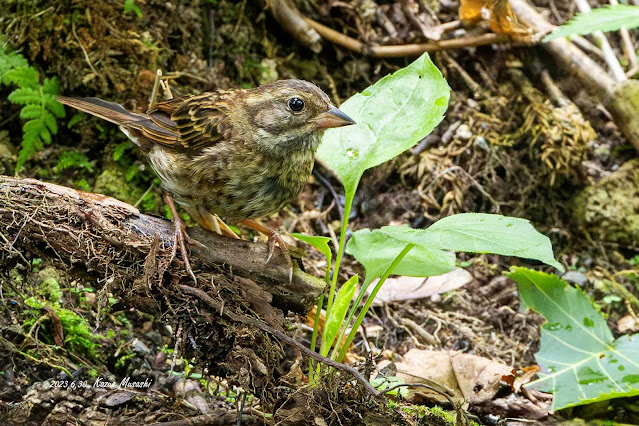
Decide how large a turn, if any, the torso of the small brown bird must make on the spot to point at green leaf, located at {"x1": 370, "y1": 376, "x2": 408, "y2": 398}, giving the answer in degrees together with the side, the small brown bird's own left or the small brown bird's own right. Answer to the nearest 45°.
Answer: approximately 45° to the small brown bird's own right

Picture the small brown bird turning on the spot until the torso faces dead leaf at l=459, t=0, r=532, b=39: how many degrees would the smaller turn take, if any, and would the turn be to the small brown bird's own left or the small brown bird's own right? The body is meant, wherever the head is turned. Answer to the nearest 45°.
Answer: approximately 45° to the small brown bird's own left

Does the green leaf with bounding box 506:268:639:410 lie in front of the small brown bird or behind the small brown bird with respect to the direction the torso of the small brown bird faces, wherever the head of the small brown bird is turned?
in front

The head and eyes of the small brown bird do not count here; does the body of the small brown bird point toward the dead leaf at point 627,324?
yes

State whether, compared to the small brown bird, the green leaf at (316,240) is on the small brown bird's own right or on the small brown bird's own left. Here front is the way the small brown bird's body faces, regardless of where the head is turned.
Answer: on the small brown bird's own right

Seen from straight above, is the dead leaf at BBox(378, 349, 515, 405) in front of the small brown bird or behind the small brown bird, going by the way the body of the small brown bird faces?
in front

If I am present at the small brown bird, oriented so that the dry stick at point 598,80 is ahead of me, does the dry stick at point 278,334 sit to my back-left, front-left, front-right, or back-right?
back-right

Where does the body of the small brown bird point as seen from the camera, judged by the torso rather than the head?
to the viewer's right

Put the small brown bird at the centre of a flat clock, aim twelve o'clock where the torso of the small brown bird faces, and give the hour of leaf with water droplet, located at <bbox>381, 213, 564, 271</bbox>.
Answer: The leaf with water droplet is roughly at 12 o'clock from the small brown bird.

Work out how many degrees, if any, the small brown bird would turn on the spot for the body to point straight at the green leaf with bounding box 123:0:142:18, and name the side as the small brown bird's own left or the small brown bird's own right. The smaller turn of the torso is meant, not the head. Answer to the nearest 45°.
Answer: approximately 90° to the small brown bird's own left
